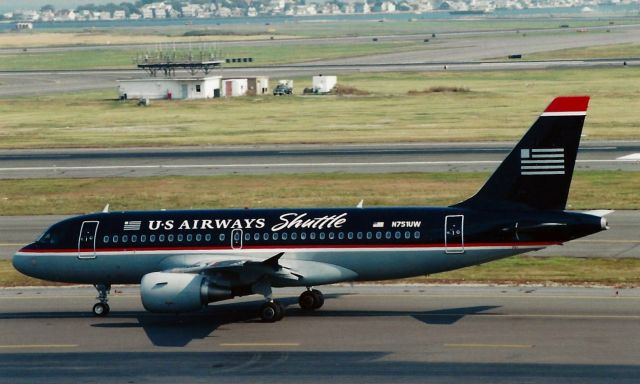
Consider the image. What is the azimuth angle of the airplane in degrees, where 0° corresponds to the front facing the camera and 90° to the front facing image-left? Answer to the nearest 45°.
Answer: approximately 90°
